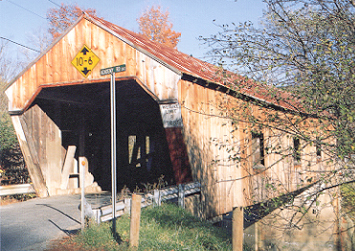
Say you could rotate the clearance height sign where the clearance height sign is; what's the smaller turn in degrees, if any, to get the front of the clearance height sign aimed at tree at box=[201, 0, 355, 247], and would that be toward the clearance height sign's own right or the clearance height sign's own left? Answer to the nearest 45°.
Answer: approximately 90° to the clearance height sign's own left

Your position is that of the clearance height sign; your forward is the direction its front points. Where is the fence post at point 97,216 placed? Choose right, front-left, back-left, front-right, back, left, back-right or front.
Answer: front-left

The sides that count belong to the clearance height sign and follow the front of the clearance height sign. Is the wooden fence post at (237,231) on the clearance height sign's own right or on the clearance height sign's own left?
on the clearance height sign's own left

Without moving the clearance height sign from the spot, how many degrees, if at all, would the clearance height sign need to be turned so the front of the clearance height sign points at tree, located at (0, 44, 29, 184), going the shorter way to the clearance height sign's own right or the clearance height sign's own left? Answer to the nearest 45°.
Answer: approximately 90° to the clearance height sign's own right
